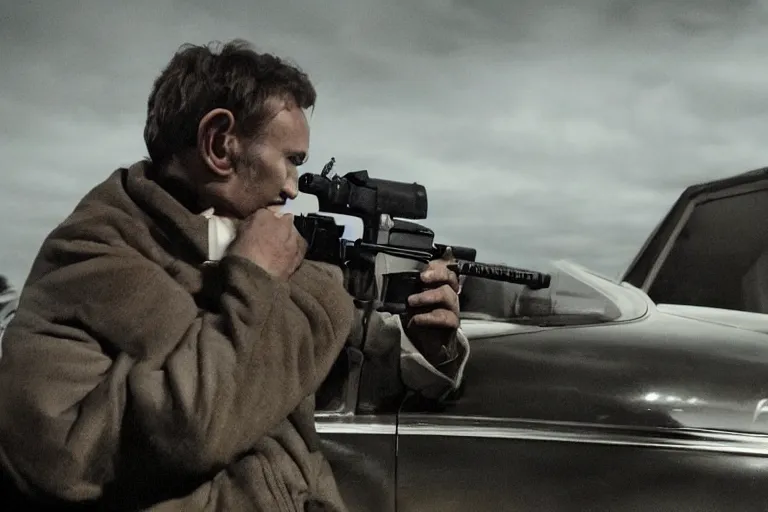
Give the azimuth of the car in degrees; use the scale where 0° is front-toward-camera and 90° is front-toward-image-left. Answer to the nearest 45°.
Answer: approximately 90°

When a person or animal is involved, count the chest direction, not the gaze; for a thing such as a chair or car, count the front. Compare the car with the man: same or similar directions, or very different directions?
very different directions

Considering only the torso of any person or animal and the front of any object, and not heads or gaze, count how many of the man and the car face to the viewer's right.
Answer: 1

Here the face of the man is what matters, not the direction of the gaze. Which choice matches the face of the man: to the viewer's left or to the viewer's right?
to the viewer's right

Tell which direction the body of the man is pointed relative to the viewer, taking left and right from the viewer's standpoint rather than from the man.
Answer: facing to the right of the viewer
